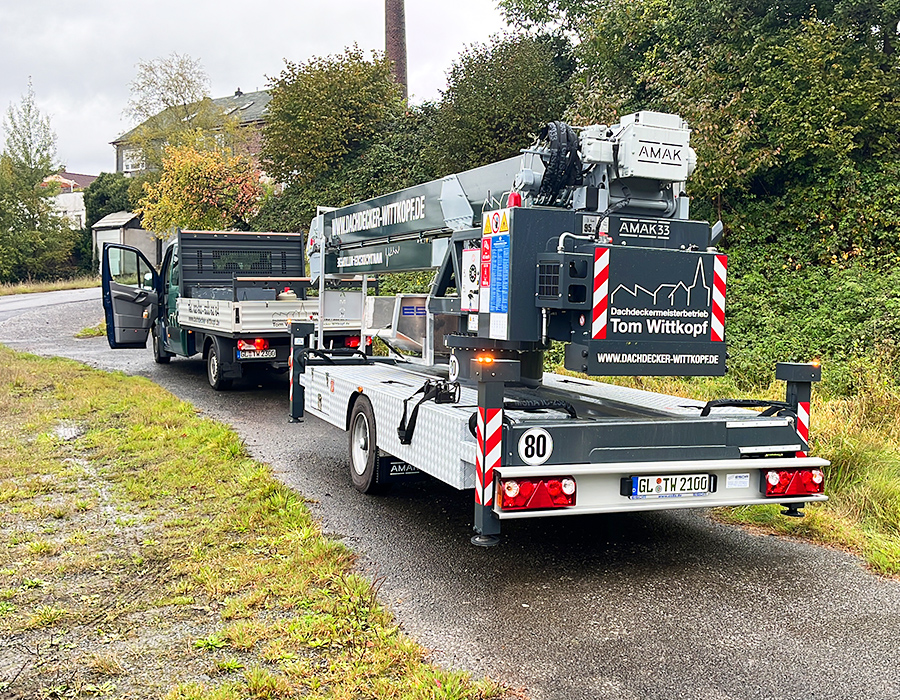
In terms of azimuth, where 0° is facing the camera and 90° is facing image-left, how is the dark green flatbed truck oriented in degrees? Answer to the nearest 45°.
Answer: approximately 135°

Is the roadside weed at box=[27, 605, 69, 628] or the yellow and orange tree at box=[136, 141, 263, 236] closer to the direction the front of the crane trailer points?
the yellow and orange tree

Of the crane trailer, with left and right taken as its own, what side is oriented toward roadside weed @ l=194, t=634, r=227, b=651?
left

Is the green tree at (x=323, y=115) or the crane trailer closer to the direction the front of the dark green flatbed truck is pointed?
the green tree

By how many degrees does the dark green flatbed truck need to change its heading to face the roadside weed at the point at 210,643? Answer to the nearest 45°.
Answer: approximately 135° to its left

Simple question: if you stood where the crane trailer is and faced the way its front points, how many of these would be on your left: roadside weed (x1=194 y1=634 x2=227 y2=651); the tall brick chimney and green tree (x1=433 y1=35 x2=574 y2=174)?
1

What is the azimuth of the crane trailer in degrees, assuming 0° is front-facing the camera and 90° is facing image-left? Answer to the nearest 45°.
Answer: approximately 135°

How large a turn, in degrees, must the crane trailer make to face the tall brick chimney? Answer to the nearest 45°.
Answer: approximately 45° to its right

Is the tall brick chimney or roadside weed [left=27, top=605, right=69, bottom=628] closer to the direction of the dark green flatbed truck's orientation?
the tall brick chimney

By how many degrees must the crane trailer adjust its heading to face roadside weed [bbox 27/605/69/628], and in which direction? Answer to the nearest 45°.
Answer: approximately 90° to its left

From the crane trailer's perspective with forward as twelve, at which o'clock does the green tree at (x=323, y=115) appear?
The green tree is roughly at 1 o'clock from the crane trailer.
